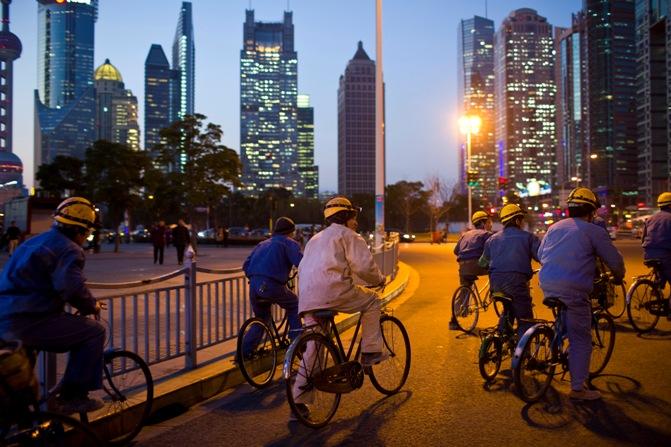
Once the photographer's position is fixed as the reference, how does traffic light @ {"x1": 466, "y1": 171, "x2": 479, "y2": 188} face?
facing the viewer

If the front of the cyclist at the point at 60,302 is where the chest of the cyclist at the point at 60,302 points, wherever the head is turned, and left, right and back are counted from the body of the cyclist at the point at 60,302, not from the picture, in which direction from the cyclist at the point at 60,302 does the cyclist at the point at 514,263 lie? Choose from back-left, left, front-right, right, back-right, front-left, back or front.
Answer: front

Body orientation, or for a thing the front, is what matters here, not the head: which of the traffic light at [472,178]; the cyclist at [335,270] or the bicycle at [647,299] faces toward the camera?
the traffic light

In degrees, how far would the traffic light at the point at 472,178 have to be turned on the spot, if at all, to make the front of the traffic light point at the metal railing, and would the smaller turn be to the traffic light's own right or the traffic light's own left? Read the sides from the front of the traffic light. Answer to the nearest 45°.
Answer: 0° — it already faces it

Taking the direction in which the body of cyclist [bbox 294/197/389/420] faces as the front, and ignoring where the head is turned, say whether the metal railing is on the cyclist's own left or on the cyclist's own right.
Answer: on the cyclist's own left

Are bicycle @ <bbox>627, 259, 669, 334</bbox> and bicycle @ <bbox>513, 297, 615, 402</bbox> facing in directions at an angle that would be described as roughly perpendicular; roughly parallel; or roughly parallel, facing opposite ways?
roughly parallel

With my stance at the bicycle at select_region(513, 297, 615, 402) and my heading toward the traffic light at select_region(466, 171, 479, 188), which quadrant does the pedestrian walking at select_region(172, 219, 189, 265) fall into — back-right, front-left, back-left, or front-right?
front-left

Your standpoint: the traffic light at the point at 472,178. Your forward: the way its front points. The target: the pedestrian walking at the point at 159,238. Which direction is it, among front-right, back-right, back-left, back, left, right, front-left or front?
front-right

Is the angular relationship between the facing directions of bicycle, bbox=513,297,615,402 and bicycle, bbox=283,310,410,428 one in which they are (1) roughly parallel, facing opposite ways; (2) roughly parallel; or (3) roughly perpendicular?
roughly parallel

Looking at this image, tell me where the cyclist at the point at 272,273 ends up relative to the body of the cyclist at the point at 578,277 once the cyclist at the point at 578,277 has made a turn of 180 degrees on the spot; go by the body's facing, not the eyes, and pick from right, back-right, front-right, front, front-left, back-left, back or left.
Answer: front-right

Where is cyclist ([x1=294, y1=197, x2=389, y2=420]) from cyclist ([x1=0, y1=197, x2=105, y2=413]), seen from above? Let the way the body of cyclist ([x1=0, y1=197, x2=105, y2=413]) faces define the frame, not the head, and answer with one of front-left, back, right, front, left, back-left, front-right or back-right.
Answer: front

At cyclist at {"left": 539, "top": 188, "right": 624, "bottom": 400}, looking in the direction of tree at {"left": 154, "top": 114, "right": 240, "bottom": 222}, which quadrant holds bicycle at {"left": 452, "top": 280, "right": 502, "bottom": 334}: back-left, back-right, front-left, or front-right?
front-right

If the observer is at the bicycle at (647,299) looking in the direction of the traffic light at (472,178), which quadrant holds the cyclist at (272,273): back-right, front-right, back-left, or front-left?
back-left

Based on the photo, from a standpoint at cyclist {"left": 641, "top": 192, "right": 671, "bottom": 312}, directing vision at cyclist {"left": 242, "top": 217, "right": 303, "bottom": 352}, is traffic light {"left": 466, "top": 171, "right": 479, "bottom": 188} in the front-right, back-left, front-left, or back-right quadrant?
back-right

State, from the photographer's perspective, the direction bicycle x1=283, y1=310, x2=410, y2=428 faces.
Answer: facing away from the viewer and to the right of the viewer

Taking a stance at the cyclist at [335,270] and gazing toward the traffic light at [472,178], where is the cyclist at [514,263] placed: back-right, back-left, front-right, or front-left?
front-right

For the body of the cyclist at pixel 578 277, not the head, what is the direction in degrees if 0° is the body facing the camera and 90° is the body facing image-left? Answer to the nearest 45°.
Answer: approximately 225°

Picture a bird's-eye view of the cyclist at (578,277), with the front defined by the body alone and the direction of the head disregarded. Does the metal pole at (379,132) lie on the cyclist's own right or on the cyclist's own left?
on the cyclist's own left
